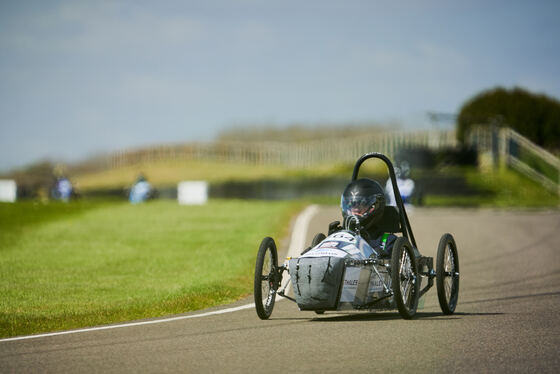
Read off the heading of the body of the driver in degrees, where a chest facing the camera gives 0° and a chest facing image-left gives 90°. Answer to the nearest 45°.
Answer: approximately 45°

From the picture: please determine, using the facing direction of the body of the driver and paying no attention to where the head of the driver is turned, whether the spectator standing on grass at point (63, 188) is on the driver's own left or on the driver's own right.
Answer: on the driver's own right

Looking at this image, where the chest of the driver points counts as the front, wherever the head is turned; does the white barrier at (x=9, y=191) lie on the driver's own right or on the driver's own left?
on the driver's own right

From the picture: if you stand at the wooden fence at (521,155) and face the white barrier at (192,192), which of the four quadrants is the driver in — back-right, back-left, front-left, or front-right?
front-left

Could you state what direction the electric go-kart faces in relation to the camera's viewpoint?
facing the viewer and to the left of the viewer

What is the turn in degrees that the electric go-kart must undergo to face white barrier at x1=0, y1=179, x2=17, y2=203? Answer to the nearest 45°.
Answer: approximately 90° to its right

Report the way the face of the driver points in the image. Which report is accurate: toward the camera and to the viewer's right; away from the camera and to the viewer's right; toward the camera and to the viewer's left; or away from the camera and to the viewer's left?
toward the camera and to the viewer's left
